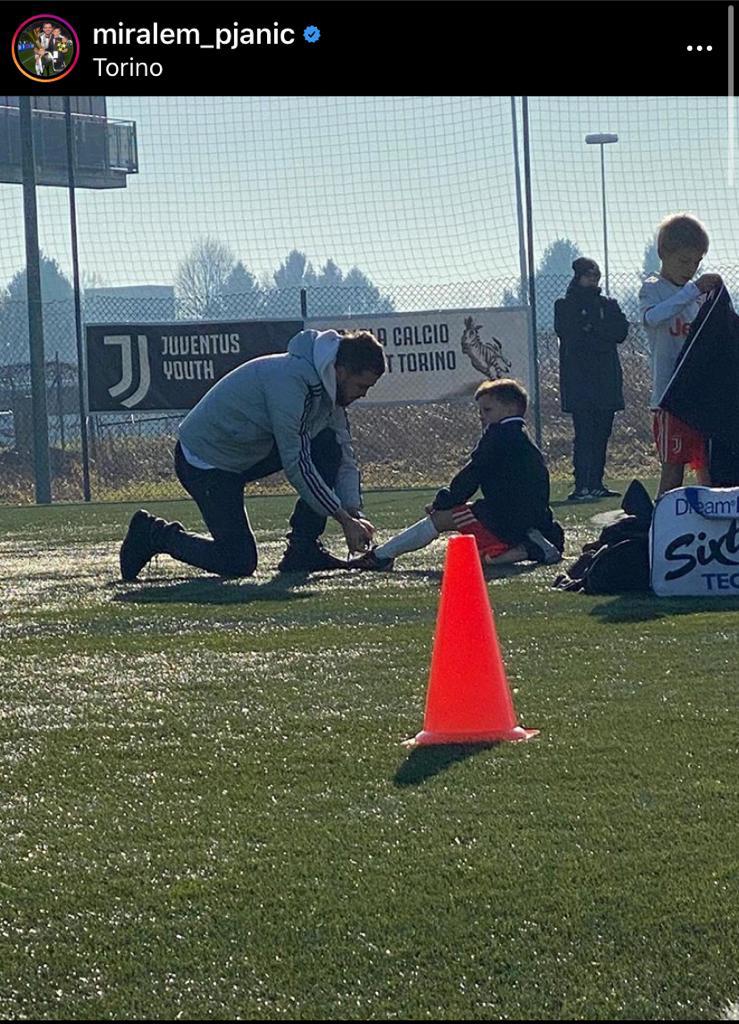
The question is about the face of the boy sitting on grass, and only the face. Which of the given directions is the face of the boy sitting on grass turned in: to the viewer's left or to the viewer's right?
to the viewer's left

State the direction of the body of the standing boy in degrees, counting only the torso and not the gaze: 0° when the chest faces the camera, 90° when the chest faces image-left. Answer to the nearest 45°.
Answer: approximately 315°

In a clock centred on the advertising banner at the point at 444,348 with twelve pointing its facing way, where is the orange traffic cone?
The orange traffic cone is roughly at 12 o'clock from the advertising banner.

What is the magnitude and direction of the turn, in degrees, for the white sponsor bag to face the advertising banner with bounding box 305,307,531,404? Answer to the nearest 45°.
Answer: approximately 180°

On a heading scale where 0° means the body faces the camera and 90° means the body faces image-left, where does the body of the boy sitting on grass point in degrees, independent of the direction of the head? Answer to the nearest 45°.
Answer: approximately 90°

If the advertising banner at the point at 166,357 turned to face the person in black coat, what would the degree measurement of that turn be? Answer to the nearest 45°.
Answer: approximately 45° to its left

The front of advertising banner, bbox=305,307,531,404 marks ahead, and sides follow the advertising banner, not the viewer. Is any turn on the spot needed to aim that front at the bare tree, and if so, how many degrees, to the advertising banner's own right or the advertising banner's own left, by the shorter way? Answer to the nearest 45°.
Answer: approximately 135° to the advertising banner's own right

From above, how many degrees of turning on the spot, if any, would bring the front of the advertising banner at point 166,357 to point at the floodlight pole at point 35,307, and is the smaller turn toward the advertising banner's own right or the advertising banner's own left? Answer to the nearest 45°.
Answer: approximately 90° to the advertising banner's own right

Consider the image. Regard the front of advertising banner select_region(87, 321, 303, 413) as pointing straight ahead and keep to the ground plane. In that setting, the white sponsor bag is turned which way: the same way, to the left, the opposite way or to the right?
the same way

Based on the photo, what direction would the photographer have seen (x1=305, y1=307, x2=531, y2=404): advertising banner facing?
facing the viewer

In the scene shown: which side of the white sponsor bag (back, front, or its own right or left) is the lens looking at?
front

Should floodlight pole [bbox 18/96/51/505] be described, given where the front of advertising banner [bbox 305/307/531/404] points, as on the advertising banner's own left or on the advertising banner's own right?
on the advertising banner's own right

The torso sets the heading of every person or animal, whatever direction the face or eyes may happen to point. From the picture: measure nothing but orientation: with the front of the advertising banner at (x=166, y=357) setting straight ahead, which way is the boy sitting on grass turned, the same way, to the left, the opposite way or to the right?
to the right

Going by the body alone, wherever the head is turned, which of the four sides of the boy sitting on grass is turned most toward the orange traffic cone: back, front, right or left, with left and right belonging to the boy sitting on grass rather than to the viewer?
left
